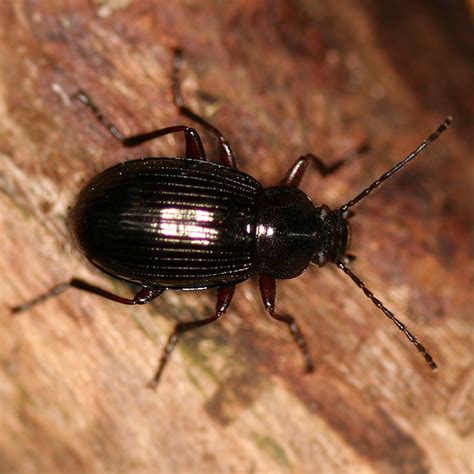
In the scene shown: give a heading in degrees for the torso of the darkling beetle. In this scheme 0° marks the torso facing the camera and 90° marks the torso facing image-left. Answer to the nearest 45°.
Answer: approximately 270°
